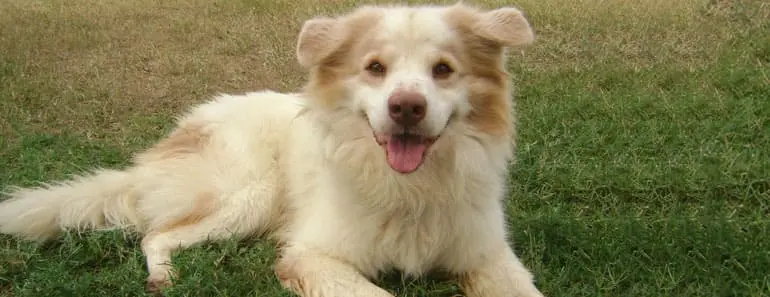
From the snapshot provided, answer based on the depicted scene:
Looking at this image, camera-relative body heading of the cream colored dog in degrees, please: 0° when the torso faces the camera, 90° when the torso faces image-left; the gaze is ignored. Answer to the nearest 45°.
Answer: approximately 315°
